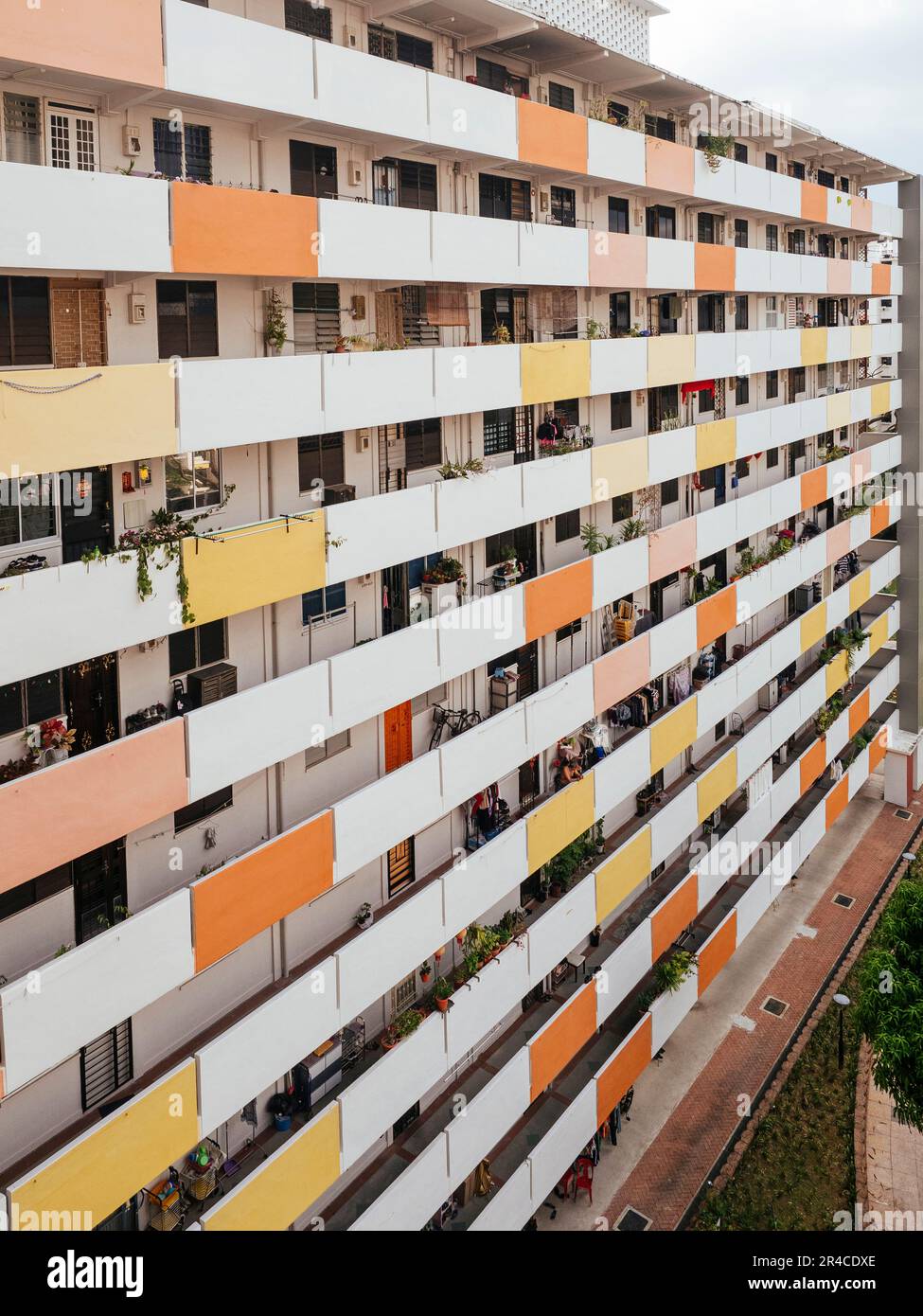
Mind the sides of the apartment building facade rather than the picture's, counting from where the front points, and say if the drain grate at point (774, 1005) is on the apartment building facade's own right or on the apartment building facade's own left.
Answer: on the apartment building facade's own left

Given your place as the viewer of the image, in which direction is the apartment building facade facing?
facing the viewer and to the right of the viewer
